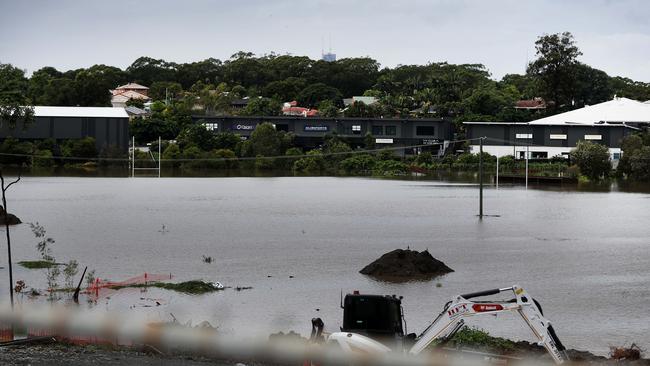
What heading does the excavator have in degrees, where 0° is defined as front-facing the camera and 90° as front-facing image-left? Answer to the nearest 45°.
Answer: approximately 270°

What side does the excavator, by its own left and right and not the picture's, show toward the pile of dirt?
left
